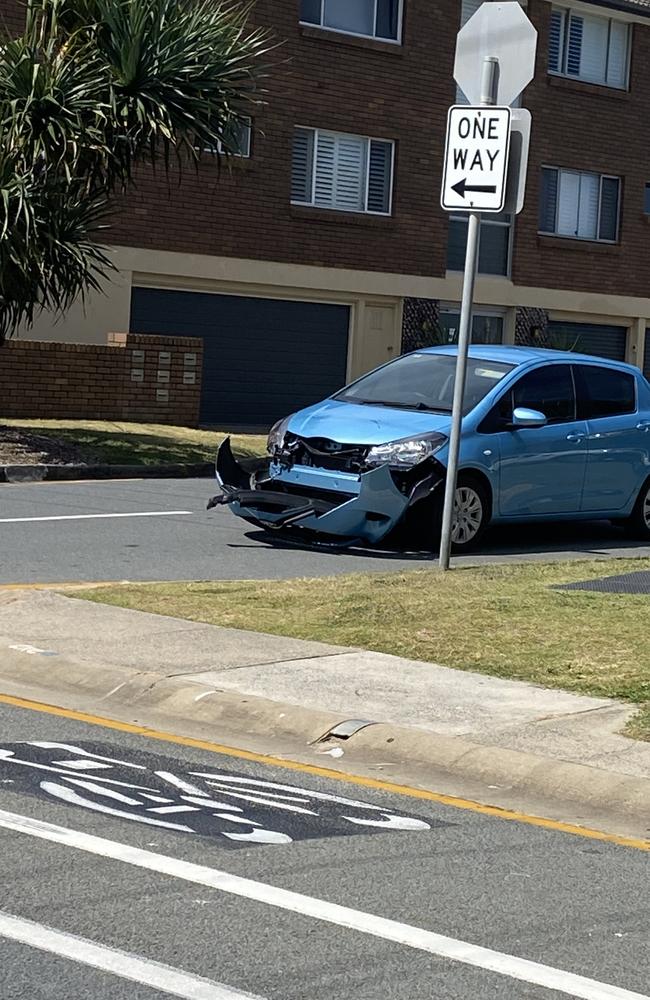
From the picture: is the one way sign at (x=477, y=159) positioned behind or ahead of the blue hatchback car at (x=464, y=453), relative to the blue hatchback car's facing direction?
ahead

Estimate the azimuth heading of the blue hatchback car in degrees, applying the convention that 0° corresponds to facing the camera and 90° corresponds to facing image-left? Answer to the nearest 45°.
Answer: approximately 45°

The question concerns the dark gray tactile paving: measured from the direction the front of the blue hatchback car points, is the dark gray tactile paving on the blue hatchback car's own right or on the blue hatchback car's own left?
on the blue hatchback car's own left

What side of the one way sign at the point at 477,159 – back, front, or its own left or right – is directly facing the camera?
front

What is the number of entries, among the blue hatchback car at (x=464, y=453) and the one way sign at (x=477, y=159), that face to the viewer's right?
0

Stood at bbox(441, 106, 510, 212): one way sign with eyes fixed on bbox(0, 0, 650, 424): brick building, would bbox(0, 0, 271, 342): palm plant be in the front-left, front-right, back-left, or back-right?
front-left

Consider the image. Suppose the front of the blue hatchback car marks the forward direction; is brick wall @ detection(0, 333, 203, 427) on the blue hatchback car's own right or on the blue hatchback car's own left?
on the blue hatchback car's own right

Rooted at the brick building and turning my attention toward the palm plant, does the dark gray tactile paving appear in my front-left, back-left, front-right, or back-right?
front-left

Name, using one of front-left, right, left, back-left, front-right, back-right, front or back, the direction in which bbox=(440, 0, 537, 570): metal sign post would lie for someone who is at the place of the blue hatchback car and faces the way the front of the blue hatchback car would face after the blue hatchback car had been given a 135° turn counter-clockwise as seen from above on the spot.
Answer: right
